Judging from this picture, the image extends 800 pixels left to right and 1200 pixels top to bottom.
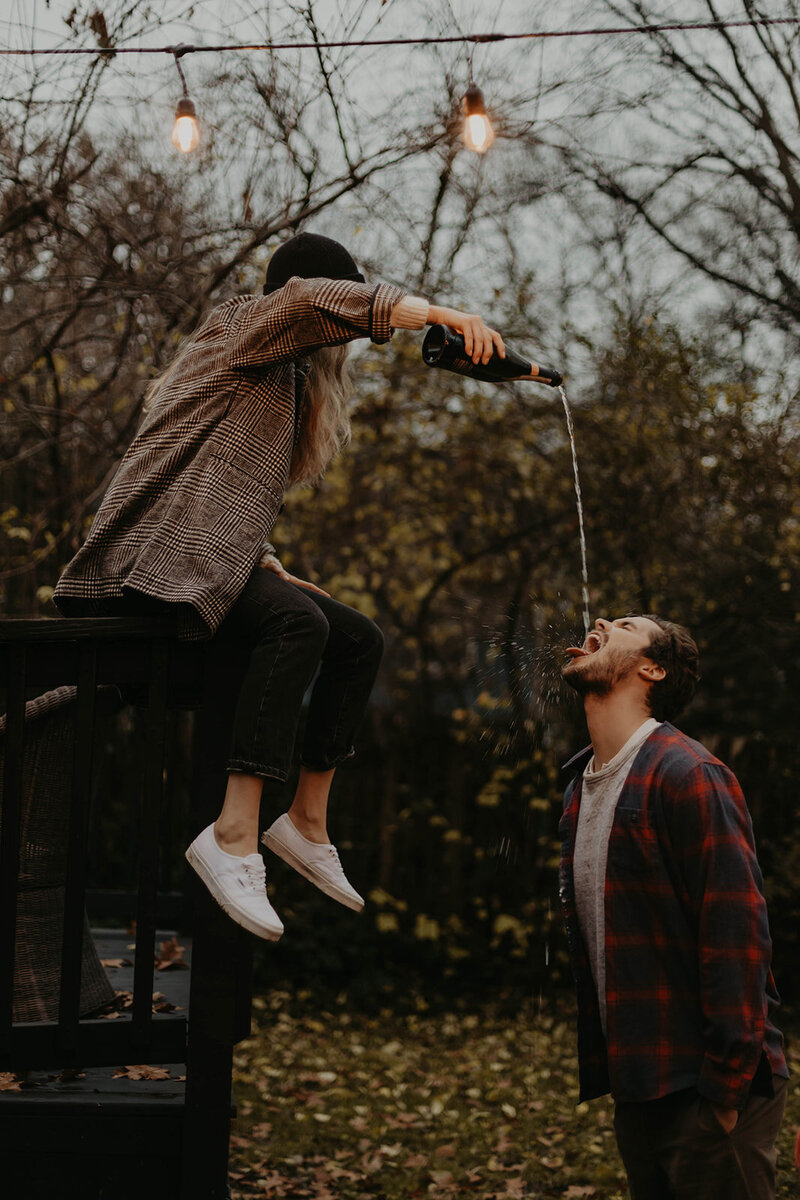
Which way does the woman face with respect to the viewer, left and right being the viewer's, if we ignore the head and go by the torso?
facing to the right of the viewer

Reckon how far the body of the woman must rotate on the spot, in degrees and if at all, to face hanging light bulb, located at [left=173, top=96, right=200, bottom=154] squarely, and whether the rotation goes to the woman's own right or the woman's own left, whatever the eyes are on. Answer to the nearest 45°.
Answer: approximately 90° to the woman's own left

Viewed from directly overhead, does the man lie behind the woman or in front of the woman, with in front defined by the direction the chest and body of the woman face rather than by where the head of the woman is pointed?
in front

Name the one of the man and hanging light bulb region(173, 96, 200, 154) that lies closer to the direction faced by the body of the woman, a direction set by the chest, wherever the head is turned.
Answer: the man

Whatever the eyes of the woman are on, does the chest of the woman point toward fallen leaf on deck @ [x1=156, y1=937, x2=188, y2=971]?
no

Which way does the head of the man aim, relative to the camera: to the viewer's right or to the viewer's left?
to the viewer's left

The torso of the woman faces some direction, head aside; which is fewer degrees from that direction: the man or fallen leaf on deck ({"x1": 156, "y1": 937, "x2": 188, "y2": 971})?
the man
